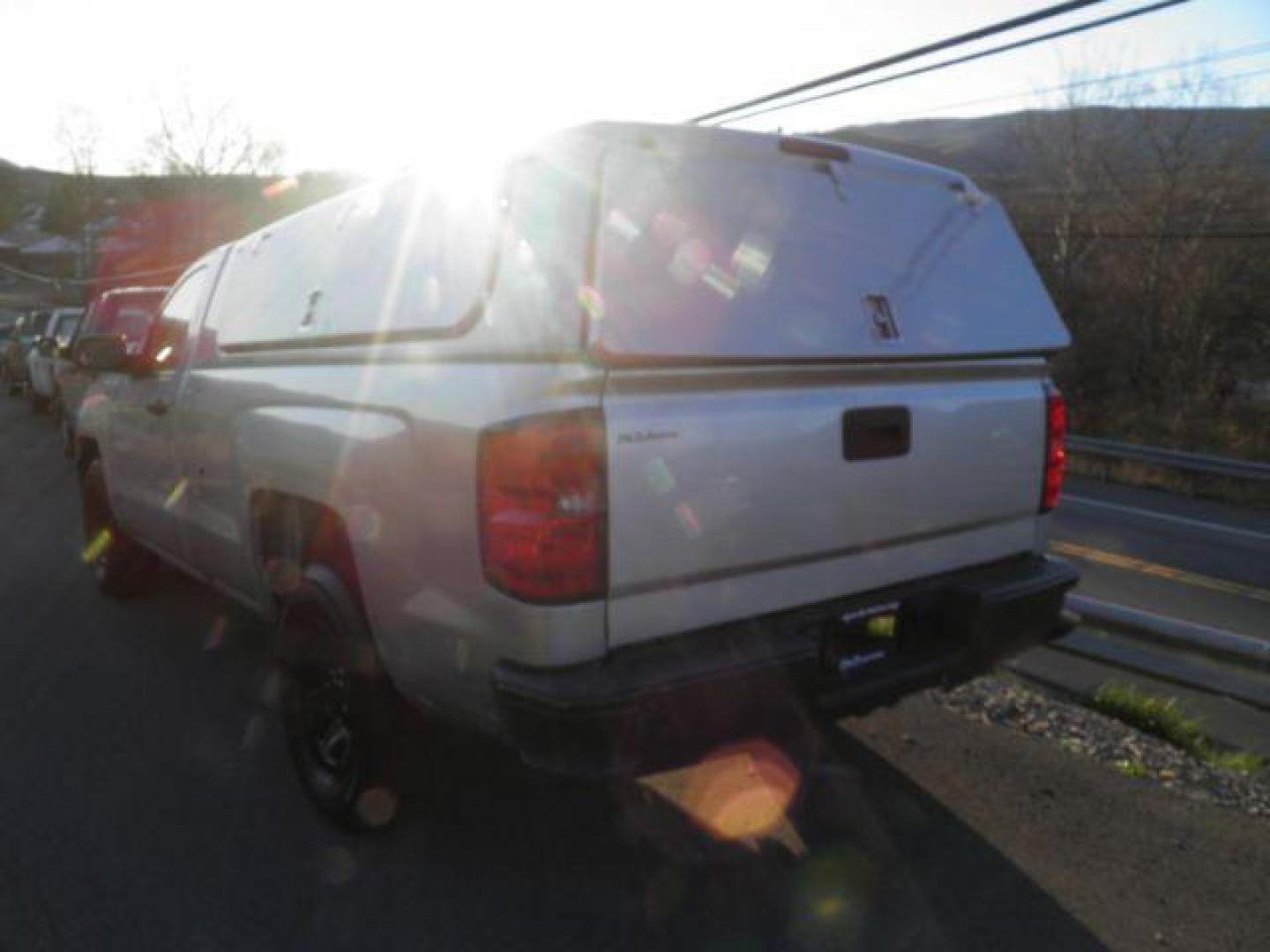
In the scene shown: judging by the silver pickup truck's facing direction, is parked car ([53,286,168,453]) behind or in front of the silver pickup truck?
in front

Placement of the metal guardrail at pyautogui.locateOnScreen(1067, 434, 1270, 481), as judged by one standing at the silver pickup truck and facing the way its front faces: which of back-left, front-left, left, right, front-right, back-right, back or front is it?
right

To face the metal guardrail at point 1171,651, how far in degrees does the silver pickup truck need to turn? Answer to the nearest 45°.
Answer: approximately 90° to its right

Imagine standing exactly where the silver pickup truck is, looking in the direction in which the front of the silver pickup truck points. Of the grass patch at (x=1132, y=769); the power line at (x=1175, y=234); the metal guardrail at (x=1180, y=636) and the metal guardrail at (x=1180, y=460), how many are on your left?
0

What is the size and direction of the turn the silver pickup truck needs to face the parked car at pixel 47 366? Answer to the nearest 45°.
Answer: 0° — it already faces it

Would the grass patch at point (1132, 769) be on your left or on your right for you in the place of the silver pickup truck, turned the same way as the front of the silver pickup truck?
on your right

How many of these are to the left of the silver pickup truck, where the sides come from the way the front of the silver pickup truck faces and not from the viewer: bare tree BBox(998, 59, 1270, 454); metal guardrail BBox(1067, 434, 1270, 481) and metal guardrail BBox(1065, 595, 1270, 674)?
0

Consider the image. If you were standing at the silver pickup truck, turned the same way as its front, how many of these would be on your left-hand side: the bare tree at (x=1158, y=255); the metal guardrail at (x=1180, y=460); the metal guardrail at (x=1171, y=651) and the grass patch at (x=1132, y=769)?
0

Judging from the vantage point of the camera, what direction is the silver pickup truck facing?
facing away from the viewer and to the left of the viewer

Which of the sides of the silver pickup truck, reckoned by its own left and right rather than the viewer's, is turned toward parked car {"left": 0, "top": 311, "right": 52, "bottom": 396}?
front

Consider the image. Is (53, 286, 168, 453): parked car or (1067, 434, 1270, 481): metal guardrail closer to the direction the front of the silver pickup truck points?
the parked car

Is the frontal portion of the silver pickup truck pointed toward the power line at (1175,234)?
no

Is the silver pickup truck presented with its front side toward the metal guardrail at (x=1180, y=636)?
no
